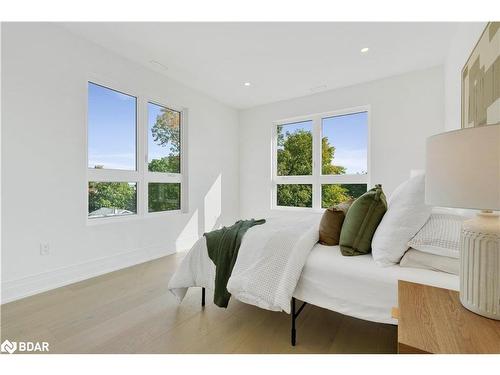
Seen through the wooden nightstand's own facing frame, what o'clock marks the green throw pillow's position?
The green throw pillow is roughly at 2 o'clock from the wooden nightstand.

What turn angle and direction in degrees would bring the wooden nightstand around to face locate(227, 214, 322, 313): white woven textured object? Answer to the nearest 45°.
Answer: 0° — it already faces it

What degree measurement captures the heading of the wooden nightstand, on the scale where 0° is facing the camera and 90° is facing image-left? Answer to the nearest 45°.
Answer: approximately 90°

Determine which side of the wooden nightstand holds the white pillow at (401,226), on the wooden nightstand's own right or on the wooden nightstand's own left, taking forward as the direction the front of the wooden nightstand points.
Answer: on the wooden nightstand's own right

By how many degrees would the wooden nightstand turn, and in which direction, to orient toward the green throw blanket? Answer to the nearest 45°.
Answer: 0° — it already faces it

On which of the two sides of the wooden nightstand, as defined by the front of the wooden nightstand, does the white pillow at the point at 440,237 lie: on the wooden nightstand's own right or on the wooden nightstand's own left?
on the wooden nightstand's own right

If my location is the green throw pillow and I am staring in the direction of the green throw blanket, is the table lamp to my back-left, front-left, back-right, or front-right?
back-left

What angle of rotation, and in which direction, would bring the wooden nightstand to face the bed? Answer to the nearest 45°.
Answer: approximately 45° to its right

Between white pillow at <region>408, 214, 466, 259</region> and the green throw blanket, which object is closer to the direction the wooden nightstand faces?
the green throw blanket
